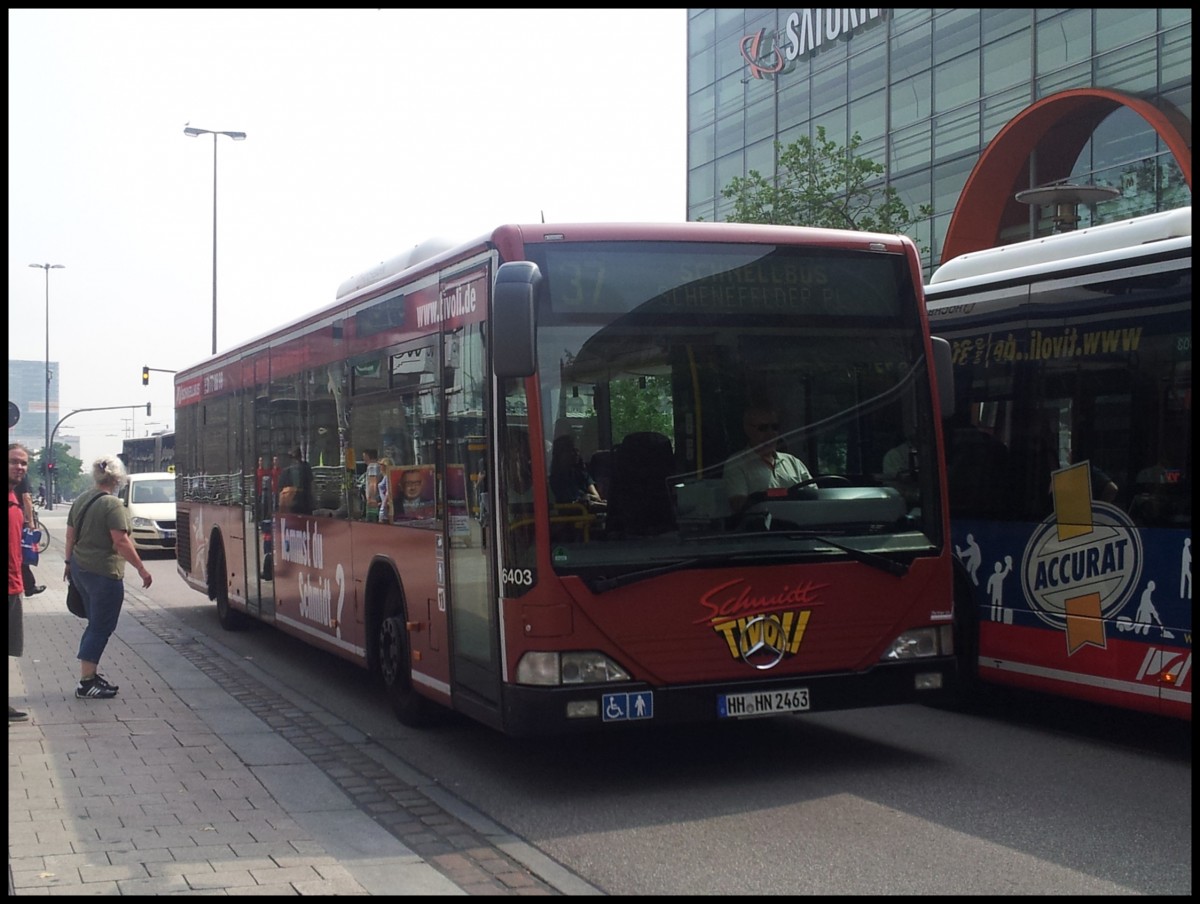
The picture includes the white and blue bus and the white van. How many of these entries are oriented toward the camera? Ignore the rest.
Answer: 1

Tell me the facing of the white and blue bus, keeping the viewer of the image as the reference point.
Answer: facing away from the viewer and to the left of the viewer

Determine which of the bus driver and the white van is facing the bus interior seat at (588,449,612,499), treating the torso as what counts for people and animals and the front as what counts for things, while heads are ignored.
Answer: the white van

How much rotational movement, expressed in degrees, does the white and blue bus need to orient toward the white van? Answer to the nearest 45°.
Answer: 0° — it already faces it

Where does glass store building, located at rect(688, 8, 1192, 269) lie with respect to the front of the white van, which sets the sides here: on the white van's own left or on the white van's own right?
on the white van's own left

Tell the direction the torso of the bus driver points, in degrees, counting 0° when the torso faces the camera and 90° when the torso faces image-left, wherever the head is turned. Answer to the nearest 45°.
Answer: approximately 315°

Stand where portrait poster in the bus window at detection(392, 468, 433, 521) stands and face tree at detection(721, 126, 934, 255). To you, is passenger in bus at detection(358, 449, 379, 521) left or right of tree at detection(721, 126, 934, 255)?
left
